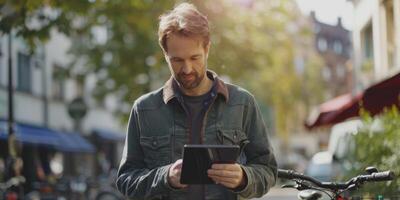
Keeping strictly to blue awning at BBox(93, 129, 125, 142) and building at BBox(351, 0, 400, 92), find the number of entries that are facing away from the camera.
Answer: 0

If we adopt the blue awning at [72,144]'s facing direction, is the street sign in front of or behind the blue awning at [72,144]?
in front

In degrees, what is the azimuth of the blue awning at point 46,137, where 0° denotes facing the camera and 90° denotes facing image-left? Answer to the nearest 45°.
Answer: approximately 315°

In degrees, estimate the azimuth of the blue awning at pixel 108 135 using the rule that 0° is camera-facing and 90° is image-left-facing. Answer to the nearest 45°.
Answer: approximately 315°

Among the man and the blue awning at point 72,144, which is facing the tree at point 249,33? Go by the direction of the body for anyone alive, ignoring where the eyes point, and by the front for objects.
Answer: the blue awning

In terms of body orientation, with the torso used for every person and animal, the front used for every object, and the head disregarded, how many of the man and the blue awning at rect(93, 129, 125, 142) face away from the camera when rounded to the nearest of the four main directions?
0

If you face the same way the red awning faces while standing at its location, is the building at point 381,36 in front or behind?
behind

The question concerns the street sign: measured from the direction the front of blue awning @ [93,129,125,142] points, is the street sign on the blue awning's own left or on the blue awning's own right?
on the blue awning's own right

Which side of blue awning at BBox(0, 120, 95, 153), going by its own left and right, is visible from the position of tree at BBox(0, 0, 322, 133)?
front

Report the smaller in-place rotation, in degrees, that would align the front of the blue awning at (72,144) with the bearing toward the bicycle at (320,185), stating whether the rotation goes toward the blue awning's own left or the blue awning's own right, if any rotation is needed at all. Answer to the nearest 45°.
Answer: approximately 45° to the blue awning's own right

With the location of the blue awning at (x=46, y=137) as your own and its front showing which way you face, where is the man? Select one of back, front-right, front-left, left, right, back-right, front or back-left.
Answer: front-right

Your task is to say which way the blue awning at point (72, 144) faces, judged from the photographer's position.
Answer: facing the viewer and to the right of the viewer

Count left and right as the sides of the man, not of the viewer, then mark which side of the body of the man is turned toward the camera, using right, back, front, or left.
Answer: front
